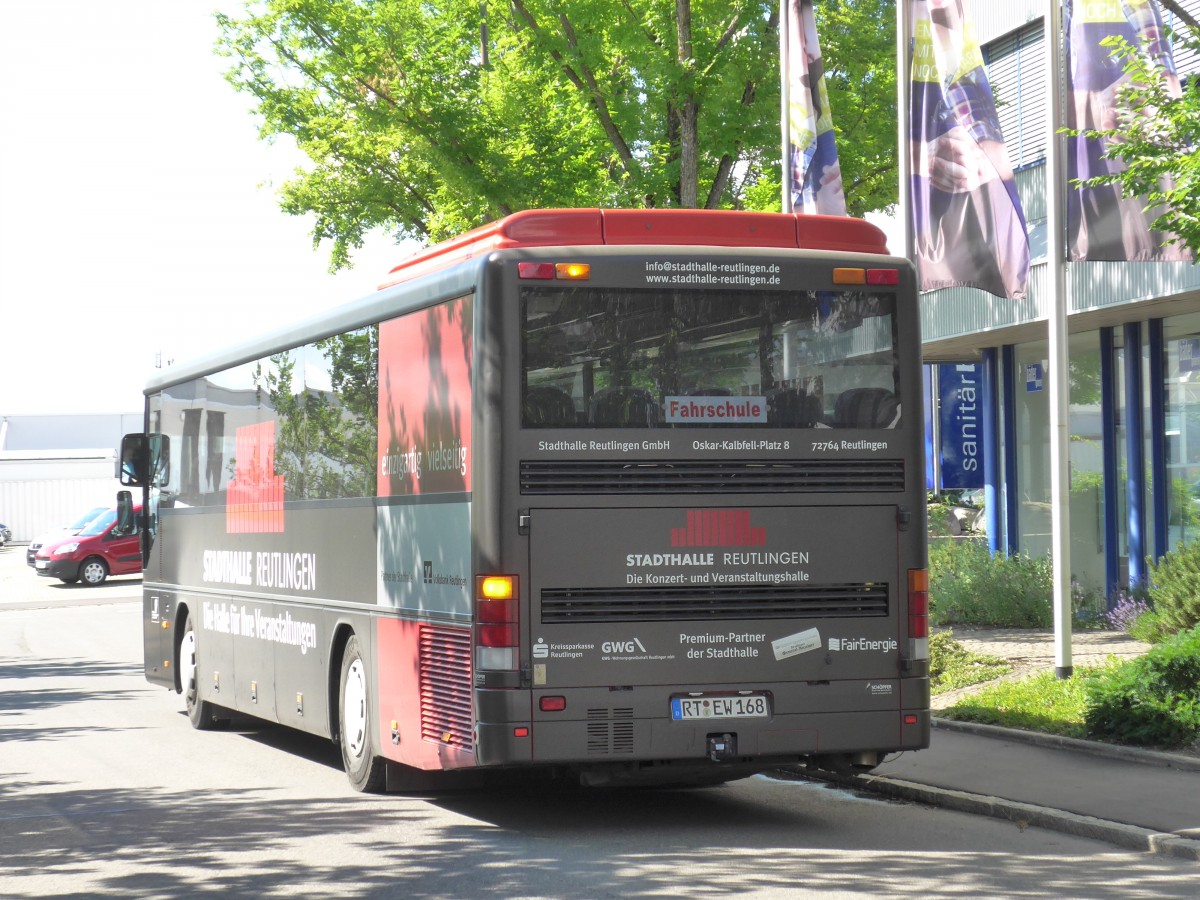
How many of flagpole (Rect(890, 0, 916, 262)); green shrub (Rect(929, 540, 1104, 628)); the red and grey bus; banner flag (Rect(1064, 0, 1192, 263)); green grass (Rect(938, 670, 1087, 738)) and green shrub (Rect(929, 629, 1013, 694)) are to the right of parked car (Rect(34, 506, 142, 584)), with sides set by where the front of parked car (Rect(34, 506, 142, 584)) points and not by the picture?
0

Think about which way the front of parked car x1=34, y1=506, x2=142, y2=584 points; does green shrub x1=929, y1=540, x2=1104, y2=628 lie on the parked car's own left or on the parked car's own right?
on the parked car's own left

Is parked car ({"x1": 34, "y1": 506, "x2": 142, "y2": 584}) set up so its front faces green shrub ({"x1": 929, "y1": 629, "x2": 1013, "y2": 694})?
no

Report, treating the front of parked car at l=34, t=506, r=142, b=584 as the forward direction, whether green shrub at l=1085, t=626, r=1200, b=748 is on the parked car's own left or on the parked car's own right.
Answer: on the parked car's own left

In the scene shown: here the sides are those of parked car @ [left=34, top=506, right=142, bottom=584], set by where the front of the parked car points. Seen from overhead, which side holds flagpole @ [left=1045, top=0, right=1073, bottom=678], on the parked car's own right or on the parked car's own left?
on the parked car's own left

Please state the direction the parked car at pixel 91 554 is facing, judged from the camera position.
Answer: facing the viewer and to the left of the viewer

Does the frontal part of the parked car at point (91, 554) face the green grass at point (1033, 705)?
no

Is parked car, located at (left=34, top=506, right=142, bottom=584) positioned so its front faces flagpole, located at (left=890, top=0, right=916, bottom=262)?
no

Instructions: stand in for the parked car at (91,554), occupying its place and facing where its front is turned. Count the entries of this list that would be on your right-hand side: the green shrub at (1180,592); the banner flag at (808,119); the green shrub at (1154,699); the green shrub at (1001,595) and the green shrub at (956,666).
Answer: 0
